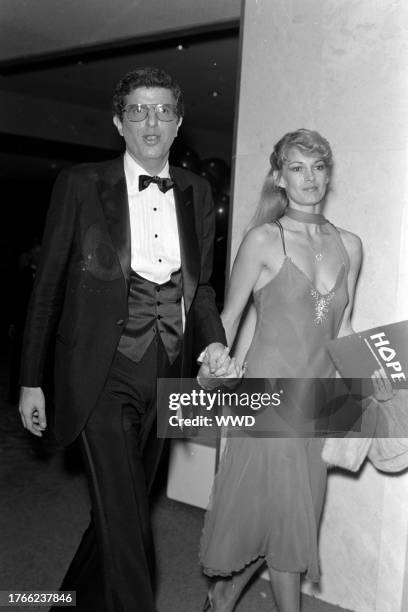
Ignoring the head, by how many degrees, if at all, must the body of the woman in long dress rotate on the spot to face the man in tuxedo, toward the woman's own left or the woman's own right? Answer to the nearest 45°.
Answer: approximately 90° to the woman's own right
